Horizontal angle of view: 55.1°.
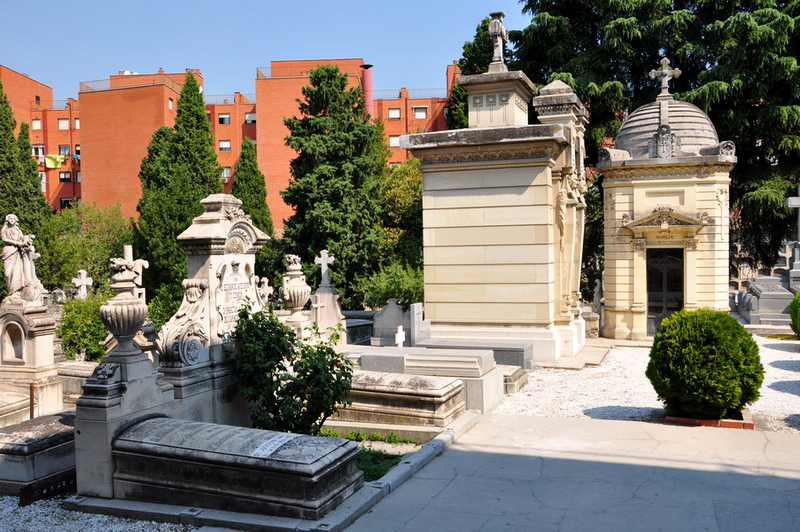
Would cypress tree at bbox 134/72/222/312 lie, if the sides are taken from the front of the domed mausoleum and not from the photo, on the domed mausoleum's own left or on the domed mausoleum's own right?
on the domed mausoleum's own right

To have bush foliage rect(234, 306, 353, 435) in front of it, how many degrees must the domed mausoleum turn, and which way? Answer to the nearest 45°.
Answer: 0° — it already faces it

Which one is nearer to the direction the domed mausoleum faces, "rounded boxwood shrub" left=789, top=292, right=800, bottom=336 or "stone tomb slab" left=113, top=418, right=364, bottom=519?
the stone tomb slab

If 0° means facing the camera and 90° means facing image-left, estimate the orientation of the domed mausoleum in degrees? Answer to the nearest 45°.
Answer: approximately 0°

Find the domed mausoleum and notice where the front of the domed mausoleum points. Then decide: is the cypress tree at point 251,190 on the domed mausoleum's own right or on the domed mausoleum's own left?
on the domed mausoleum's own right

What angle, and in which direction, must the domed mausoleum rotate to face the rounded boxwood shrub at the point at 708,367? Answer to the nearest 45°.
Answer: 0° — it already faces it

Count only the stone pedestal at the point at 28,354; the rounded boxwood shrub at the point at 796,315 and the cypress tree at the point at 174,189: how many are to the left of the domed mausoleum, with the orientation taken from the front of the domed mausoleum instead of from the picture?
1

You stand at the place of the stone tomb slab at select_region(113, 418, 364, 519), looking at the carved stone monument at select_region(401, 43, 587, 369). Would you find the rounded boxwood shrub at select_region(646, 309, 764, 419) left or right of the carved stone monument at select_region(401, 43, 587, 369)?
right

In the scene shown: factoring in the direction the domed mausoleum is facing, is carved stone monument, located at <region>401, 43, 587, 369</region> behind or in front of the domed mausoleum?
in front

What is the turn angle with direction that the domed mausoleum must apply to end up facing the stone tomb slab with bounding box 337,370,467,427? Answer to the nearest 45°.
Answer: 0° — it already faces it
